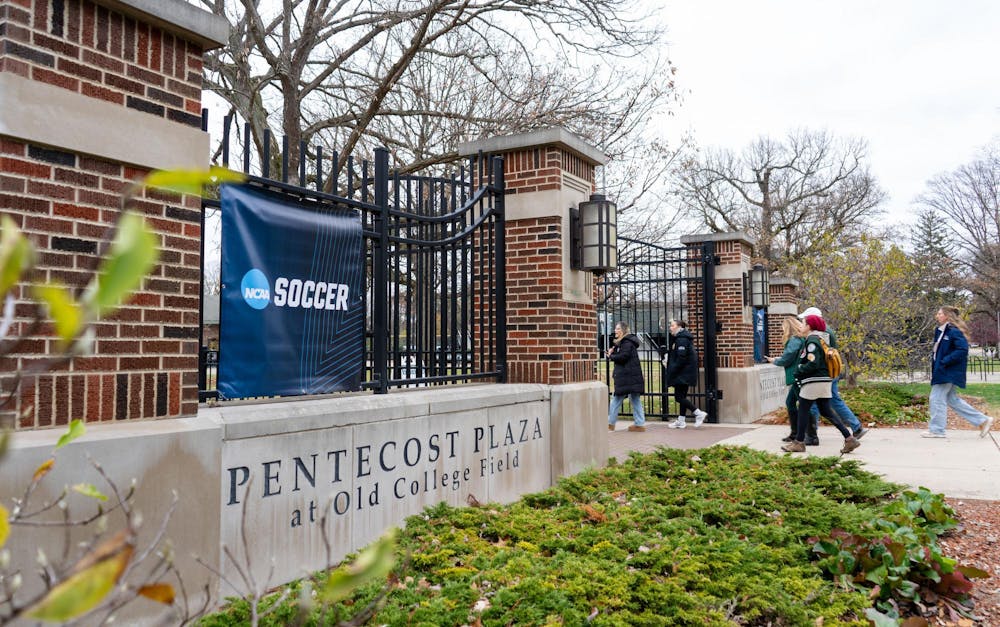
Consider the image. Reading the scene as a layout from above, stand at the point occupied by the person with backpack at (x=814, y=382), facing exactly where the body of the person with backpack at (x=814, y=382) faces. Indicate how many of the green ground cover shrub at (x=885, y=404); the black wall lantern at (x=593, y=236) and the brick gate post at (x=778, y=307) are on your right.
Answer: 2

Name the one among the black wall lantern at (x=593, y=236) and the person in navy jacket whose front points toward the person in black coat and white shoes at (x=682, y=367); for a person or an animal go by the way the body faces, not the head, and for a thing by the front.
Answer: the person in navy jacket

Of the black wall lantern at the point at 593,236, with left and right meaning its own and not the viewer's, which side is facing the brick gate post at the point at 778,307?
left

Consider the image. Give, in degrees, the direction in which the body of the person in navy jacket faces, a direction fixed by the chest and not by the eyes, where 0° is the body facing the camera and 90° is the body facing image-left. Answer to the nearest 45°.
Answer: approximately 90°

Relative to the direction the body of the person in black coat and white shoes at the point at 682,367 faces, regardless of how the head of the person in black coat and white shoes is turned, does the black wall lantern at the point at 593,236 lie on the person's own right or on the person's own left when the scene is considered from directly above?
on the person's own left

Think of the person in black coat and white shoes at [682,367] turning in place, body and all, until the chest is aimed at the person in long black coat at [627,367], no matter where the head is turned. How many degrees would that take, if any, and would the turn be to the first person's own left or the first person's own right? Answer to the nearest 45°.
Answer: approximately 45° to the first person's own left

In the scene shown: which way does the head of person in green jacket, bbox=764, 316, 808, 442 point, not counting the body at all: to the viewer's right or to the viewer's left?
to the viewer's left

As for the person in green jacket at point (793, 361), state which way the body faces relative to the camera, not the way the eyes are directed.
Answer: to the viewer's left

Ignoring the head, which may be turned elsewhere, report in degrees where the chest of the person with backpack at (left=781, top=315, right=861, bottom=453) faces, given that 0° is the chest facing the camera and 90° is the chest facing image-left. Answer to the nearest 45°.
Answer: approximately 90°

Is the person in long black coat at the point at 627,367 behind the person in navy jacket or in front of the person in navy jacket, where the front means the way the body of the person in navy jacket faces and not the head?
in front

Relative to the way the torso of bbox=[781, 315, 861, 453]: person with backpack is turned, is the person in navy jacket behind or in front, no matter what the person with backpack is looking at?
behind

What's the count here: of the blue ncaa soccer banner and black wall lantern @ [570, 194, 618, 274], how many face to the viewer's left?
0
